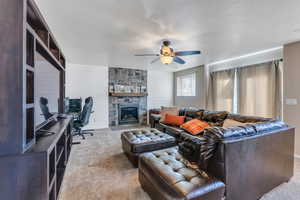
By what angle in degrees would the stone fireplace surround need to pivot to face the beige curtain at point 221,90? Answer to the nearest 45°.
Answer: approximately 45° to its left

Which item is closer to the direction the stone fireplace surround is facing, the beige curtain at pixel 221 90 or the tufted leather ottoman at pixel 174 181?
the tufted leather ottoman

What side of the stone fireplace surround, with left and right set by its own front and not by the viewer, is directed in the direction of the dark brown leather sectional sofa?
front

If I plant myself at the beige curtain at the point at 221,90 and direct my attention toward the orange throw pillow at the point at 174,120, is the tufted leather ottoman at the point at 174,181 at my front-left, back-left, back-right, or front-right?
front-left

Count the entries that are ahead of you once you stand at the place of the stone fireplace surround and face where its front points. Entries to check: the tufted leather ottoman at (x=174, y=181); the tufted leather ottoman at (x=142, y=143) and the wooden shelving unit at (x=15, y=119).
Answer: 3

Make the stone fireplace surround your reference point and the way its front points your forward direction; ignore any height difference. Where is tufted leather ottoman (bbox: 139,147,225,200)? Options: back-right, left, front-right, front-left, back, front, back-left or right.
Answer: front

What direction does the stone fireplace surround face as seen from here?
toward the camera

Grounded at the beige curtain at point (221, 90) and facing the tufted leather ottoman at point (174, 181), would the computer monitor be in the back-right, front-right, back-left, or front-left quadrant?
front-right

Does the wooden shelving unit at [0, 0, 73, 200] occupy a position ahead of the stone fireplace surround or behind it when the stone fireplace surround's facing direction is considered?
ahead

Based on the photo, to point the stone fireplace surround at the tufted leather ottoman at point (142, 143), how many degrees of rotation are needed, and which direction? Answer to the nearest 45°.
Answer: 0° — it already faces it

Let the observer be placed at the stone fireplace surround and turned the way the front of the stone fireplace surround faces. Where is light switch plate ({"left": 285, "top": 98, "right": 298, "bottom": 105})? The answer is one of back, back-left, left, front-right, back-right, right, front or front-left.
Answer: front-left

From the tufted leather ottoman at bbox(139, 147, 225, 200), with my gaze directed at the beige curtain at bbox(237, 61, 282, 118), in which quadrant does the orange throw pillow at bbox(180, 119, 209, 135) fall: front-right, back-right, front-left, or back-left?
front-left

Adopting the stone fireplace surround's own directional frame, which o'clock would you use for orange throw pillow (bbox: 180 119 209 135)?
The orange throw pillow is roughly at 11 o'clock from the stone fireplace surround.

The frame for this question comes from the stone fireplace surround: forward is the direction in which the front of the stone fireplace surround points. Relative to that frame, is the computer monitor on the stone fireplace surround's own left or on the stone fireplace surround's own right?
on the stone fireplace surround's own right

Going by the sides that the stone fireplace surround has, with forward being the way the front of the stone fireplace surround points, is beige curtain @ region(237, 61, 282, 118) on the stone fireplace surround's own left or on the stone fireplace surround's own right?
on the stone fireplace surround's own left
